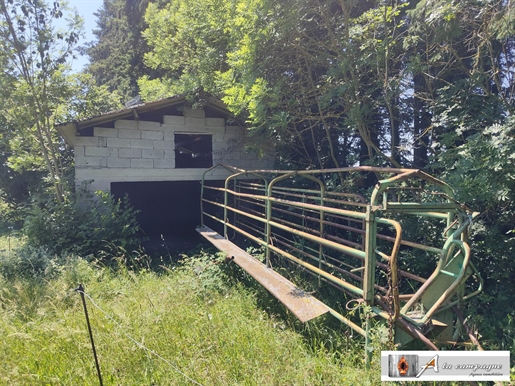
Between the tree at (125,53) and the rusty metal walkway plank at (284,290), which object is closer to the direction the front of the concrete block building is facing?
the rusty metal walkway plank

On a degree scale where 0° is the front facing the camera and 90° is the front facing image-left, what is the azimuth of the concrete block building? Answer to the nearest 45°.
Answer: approximately 0°

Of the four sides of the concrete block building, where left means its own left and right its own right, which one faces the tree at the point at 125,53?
back

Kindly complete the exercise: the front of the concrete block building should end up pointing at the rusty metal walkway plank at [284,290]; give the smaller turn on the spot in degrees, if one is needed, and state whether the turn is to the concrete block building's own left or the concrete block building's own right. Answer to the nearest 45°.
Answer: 0° — it already faces it

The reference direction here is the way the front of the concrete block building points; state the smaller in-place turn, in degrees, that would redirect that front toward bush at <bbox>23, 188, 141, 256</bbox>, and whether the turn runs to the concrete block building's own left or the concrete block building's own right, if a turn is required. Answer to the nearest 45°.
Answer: approximately 45° to the concrete block building's own right

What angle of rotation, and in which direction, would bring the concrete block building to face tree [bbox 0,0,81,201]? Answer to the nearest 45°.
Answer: approximately 90° to its right

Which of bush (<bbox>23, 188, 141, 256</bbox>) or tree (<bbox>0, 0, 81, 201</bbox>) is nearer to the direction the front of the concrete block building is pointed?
the bush
